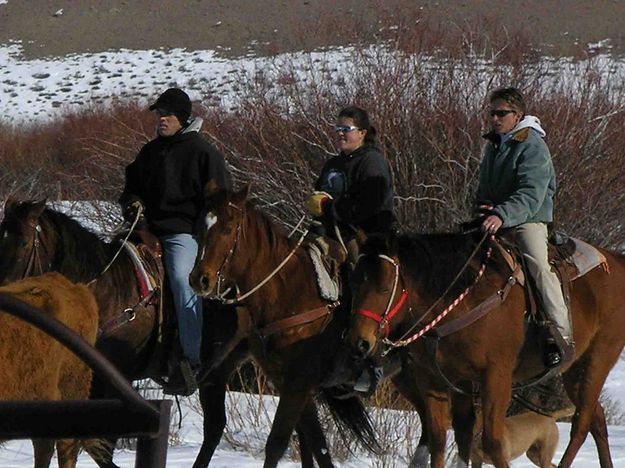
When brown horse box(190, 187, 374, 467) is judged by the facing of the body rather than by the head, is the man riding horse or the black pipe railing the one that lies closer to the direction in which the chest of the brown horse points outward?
the black pipe railing

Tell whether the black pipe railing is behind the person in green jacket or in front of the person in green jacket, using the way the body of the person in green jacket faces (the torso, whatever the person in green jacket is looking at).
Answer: in front

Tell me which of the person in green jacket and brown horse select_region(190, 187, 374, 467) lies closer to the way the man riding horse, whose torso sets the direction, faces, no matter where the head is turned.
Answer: the brown horse

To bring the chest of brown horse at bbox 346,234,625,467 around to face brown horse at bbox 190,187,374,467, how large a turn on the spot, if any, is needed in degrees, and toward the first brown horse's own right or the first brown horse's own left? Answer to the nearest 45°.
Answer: approximately 45° to the first brown horse's own right

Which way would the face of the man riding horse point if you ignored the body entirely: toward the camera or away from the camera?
toward the camera

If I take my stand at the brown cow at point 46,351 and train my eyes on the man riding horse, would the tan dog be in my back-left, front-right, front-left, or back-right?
front-right

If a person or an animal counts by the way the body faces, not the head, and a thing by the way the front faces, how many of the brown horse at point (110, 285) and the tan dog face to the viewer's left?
2

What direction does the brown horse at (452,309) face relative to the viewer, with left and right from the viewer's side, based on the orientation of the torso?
facing the viewer and to the left of the viewer

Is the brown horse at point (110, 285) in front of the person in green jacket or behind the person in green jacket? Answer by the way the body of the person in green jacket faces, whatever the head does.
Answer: in front

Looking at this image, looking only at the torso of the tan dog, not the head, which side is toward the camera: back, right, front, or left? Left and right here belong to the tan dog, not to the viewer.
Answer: left

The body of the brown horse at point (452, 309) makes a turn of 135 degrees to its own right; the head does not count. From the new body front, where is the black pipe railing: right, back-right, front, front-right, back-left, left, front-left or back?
back

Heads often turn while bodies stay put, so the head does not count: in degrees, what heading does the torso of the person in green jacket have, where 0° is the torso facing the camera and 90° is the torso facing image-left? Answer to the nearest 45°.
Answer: approximately 45°

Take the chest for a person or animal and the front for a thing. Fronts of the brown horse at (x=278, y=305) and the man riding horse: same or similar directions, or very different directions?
same or similar directions

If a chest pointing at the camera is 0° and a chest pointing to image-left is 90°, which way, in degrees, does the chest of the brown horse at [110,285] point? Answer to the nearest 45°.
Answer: approximately 90°

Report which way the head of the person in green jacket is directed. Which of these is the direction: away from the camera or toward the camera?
toward the camera
